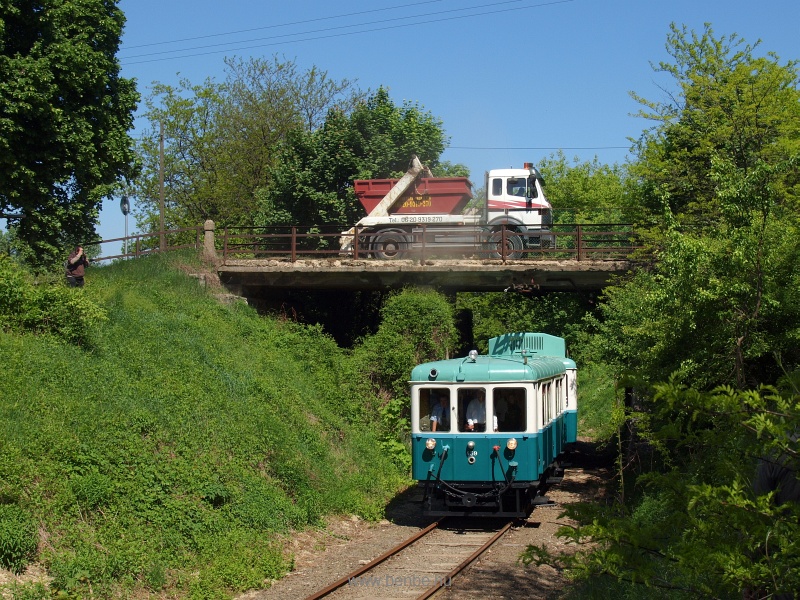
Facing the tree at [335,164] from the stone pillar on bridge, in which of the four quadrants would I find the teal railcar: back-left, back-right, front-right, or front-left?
back-right

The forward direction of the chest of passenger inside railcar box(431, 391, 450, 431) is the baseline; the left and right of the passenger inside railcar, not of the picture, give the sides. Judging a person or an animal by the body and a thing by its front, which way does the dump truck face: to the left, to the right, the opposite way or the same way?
to the left

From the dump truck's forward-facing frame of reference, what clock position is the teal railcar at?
The teal railcar is roughly at 3 o'clock from the dump truck.

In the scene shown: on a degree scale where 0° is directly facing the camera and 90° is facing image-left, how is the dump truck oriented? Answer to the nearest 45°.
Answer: approximately 270°

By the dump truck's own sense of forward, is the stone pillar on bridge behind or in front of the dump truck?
behind

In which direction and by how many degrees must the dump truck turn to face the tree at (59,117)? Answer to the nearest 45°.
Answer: approximately 135° to its right

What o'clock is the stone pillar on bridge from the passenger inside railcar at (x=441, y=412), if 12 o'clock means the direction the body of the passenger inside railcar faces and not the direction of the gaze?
The stone pillar on bridge is roughly at 5 o'clock from the passenger inside railcar.

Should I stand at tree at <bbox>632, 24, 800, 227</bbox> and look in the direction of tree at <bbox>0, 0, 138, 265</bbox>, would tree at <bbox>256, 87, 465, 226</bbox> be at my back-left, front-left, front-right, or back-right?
front-right

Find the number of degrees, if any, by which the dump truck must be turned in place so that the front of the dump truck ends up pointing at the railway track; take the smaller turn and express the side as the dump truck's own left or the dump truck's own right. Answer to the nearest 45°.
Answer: approximately 90° to the dump truck's own right

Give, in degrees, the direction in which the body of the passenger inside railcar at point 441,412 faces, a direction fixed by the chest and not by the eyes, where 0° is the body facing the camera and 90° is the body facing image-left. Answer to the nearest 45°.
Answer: approximately 0°

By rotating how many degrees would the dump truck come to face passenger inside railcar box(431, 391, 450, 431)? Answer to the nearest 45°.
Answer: approximately 90° to its right

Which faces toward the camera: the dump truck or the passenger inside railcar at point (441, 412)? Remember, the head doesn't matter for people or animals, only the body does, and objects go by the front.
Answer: the passenger inside railcar

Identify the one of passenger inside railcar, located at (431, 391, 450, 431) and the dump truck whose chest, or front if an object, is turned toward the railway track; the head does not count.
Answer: the passenger inside railcar

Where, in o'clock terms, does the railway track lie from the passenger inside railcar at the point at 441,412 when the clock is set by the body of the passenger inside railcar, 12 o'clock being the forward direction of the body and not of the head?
The railway track is roughly at 12 o'clock from the passenger inside railcar.

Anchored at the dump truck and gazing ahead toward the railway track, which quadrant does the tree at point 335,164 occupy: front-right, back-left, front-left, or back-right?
back-right

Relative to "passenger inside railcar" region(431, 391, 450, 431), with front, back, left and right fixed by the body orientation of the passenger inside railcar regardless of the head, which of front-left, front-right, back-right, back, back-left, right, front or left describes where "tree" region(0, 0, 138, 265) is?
back-right
